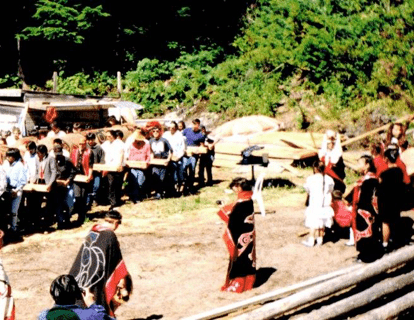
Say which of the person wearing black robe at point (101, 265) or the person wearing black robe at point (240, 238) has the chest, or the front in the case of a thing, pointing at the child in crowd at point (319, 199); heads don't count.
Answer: the person wearing black robe at point (101, 265)

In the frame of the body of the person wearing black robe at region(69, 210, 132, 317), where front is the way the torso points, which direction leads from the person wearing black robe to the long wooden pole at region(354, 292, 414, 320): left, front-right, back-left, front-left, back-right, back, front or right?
front-right

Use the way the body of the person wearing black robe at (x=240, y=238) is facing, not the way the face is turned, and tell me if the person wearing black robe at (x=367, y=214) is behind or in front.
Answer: behind

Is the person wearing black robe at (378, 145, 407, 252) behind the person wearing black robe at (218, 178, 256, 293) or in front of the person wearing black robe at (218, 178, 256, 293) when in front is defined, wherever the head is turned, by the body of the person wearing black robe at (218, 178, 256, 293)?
behind

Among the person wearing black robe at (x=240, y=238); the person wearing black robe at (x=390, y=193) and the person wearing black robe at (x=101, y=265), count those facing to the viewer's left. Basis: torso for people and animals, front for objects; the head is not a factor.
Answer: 1

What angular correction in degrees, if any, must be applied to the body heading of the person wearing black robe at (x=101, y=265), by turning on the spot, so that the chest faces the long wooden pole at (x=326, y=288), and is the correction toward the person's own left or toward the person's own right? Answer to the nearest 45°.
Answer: approximately 45° to the person's own right

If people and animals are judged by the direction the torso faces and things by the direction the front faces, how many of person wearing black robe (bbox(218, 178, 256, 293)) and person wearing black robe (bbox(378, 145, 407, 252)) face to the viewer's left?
1
